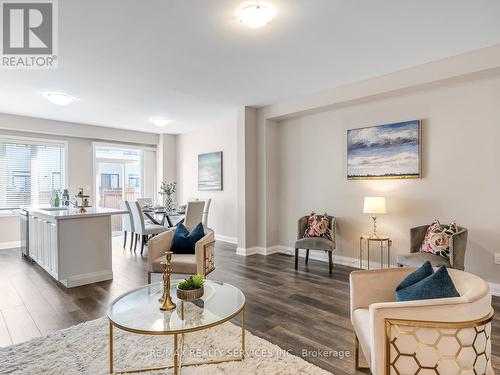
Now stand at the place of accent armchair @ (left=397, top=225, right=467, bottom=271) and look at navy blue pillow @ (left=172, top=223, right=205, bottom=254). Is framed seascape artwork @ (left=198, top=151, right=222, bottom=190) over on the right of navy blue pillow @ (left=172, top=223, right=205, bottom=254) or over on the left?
right

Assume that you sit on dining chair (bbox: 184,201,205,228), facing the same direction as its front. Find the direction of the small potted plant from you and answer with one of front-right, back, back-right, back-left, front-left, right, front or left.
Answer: back-left

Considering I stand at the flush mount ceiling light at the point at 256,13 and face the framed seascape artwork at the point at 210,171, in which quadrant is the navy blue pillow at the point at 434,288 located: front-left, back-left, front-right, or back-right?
back-right

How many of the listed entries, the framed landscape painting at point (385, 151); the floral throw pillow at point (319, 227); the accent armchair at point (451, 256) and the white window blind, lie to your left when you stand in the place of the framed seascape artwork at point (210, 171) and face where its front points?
3

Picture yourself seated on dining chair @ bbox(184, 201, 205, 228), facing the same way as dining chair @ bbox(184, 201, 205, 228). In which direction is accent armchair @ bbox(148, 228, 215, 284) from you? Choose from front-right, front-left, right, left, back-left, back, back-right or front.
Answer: back-left

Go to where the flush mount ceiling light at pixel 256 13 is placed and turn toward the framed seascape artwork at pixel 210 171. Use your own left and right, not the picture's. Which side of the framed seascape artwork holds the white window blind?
left

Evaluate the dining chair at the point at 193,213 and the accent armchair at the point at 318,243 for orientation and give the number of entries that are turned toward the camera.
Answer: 1

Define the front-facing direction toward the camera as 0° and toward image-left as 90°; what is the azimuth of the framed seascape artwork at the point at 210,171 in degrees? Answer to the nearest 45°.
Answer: approximately 45°

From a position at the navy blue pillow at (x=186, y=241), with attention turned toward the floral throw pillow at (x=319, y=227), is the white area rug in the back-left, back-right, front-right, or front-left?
back-right

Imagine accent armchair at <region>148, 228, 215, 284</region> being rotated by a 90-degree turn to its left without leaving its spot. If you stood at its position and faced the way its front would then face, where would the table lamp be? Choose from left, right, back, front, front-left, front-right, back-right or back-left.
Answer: front-left

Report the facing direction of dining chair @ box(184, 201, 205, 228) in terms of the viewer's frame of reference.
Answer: facing away from the viewer and to the left of the viewer

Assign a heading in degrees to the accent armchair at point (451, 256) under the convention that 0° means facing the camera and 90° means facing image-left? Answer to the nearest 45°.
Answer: approximately 45°

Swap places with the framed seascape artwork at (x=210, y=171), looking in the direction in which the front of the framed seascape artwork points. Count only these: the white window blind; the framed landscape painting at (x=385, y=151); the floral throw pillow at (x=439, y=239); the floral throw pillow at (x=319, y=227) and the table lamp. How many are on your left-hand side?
4
